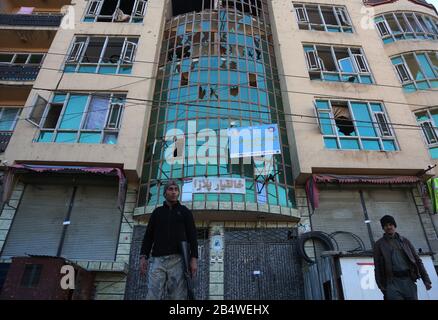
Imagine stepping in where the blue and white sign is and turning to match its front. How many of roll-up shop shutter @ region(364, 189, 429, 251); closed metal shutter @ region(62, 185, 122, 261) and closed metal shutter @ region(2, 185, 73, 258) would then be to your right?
2

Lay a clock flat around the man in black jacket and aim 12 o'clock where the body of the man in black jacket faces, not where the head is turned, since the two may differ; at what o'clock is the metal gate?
The metal gate is roughly at 7 o'clock from the man in black jacket.

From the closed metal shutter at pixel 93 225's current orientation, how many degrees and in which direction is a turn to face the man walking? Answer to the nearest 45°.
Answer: approximately 45° to its left

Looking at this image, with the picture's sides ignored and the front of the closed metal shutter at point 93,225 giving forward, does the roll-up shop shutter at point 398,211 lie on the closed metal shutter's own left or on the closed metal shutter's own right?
on the closed metal shutter's own left

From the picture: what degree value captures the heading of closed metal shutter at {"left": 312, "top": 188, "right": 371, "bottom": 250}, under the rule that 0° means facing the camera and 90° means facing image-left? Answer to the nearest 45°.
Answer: approximately 0°

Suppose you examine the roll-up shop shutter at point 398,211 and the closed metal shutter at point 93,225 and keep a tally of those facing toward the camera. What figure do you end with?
2

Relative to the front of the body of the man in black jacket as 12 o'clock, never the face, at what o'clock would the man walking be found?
The man walking is roughly at 9 o'clock from the man in black jacket.

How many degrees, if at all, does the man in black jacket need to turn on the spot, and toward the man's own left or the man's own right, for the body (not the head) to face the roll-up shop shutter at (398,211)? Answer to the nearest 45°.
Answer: approximately 135° to the man's own left

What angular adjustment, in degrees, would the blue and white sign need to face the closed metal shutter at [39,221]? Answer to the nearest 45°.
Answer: approximately 90° to its right

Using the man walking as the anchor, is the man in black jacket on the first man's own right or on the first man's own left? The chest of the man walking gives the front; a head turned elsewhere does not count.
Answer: on the first man's own right

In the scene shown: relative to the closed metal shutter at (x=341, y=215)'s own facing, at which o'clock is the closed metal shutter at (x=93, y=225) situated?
the closed metal shutter at (x=93, y=225) is roughly at 2 o'clock from the closed metal shutter at (x=341, y=215).

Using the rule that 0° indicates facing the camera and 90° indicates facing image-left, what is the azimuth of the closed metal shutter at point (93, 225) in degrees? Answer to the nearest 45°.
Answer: approximately 0°
